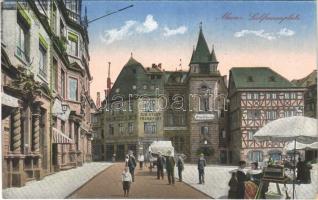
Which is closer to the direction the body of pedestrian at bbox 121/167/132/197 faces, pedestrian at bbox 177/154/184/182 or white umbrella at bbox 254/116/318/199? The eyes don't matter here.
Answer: the white umbrella

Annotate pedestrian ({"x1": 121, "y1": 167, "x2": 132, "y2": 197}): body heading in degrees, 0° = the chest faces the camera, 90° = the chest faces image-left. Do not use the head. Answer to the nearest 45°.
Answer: approximately 0°

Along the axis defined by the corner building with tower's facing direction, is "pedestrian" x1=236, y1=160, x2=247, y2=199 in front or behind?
in front

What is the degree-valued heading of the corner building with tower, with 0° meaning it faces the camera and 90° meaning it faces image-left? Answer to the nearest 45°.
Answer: approximately 0°

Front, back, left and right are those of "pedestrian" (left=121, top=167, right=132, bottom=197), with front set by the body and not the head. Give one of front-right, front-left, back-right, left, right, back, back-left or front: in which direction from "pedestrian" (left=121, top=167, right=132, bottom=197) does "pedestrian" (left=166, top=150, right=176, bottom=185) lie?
back-left
